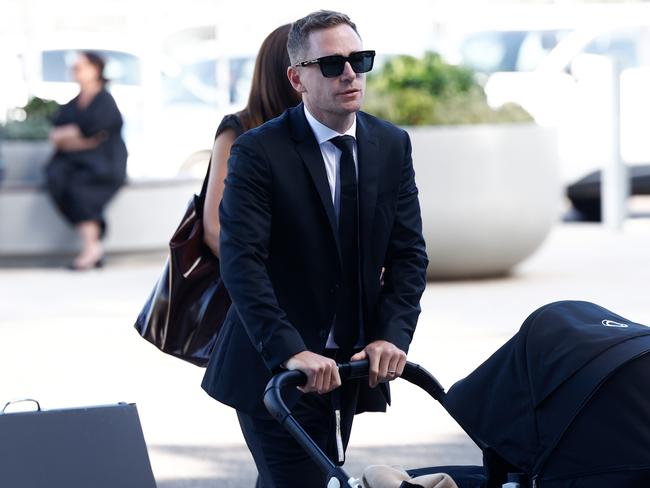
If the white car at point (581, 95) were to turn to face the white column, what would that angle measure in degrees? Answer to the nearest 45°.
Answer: approximately 90° to its left

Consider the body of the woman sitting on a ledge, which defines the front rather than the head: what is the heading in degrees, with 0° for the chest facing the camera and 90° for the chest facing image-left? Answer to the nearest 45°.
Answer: approximately 45°

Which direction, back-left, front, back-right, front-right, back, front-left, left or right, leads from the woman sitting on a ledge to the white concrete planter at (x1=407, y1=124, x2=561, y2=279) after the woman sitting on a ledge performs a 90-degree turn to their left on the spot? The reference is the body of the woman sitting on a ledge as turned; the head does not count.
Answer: front

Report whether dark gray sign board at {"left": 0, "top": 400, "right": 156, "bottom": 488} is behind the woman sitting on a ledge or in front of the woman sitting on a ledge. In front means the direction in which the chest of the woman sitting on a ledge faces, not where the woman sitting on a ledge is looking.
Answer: in front

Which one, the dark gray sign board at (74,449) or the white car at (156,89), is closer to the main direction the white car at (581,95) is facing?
the white car

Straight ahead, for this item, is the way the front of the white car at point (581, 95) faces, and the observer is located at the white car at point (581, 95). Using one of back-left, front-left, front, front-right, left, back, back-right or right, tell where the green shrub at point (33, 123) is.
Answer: front-left

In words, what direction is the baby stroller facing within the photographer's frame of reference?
facing the viewer and to the right of the viewer
